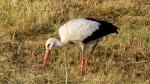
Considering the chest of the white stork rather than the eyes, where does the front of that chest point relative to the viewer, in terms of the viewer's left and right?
facing to the left of the viewer
